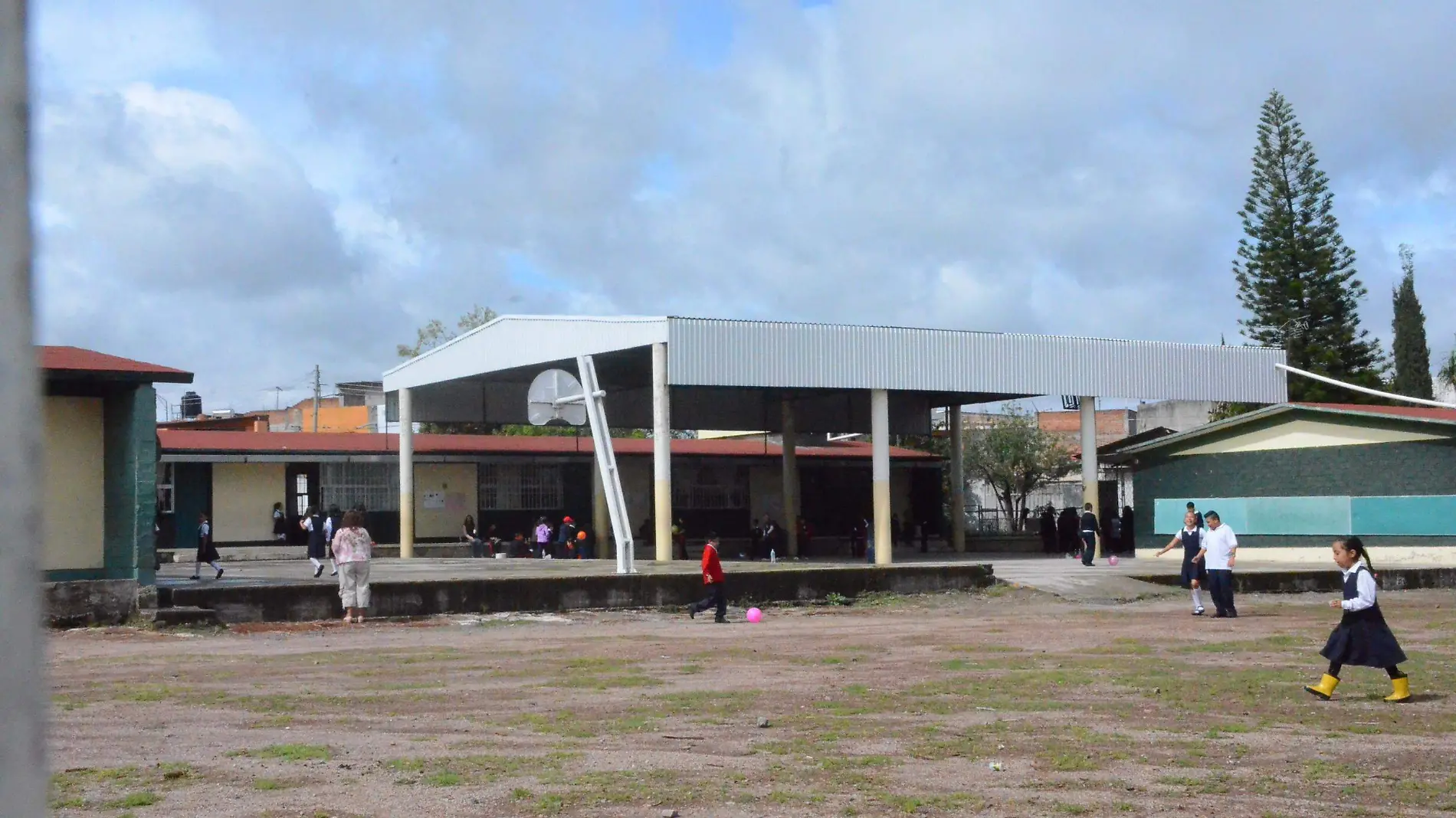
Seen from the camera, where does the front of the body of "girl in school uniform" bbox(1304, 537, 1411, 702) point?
to the viewer's left

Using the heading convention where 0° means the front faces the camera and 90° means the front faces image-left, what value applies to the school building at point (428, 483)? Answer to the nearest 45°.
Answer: approximately 0°

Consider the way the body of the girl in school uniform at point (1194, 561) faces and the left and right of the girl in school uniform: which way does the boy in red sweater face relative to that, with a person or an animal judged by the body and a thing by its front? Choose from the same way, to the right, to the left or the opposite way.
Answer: to the left

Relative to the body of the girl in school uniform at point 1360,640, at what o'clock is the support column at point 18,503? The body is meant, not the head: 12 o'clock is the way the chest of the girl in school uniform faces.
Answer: The support column is roughly at 9 o'clock from the girl in school uniform.

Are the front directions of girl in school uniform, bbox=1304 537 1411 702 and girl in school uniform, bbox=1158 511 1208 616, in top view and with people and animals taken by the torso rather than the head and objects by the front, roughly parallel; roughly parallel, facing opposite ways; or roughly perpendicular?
roughly perpendicular

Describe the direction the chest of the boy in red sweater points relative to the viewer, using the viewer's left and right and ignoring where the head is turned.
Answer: facing to the right of the viewer

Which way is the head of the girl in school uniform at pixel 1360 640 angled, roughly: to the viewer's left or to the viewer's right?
to the viewer's left

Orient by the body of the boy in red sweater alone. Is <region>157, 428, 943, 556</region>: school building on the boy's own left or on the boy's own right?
on the boy's own left

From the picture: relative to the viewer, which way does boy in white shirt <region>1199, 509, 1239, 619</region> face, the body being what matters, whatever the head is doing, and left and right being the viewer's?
facing the viewer and to the left of the viewer

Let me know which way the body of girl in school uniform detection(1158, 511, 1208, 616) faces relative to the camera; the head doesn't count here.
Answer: toward the camera

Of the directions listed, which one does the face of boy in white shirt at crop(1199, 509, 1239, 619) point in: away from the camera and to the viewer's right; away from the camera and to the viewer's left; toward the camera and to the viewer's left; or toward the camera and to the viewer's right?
toward the camera and to the viewer's left

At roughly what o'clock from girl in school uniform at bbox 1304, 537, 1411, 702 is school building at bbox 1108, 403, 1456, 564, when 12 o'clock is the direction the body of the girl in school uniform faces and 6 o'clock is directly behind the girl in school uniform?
The school building is roughly at 3 o'clock from the girl in school uniform.

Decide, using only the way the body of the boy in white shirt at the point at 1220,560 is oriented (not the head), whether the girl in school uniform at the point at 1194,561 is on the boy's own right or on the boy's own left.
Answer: on the boy's own right

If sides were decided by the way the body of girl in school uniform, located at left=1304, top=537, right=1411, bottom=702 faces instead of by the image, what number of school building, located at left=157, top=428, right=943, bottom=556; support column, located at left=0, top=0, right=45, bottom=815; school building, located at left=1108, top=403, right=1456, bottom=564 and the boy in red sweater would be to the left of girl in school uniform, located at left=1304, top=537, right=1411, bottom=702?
1
